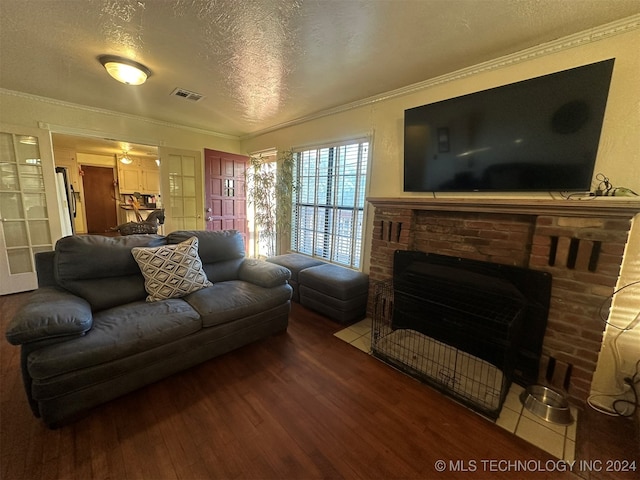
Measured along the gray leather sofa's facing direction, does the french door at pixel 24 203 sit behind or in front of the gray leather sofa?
behind

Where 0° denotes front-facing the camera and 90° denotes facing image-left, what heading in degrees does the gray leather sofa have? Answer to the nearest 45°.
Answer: approximately 315°

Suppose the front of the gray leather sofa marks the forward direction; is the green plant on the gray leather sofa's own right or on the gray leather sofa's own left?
on the gray leather sofa's own left

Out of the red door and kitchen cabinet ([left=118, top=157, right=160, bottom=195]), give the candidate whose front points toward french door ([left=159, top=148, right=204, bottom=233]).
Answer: the kitchen cabinet

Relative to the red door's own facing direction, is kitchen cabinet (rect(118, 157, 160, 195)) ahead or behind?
behind

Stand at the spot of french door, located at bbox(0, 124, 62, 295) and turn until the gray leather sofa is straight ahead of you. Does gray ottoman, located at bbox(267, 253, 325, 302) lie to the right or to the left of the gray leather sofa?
left

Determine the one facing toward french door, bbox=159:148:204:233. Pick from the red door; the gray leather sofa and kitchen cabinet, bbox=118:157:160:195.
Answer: the kitchen cabinet

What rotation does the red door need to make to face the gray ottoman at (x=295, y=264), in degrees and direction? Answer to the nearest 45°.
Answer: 0° — it already faces it
